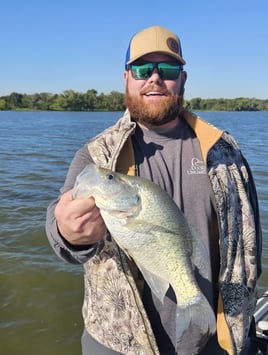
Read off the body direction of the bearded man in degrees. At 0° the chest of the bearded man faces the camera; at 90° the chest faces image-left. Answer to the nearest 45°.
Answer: approximately 0°
